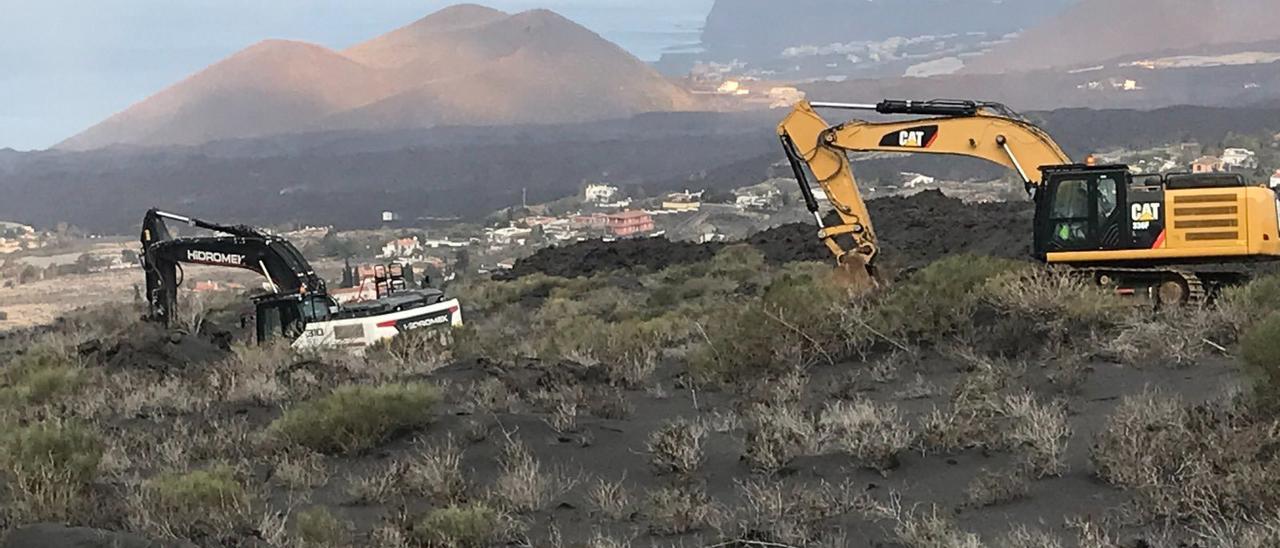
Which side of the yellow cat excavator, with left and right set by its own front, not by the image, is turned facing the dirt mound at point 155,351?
front

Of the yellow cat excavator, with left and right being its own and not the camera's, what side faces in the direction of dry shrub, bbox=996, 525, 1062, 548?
left

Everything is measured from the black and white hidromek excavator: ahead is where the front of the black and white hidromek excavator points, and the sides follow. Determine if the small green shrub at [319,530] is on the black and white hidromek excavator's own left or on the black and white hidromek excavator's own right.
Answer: on the black and white hidromek excavator's own left

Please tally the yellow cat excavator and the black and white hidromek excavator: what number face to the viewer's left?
2

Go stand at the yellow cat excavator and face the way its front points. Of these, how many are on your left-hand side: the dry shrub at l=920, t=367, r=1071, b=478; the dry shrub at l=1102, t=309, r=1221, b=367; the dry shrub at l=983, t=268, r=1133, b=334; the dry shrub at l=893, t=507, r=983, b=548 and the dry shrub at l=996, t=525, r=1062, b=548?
5

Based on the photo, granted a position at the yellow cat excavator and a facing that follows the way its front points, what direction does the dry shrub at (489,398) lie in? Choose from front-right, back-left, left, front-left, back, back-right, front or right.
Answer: front-left

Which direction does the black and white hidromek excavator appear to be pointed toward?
to the viewer's left

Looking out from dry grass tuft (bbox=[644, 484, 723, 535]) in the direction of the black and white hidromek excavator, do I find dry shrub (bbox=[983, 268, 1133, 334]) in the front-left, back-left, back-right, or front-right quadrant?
front-right

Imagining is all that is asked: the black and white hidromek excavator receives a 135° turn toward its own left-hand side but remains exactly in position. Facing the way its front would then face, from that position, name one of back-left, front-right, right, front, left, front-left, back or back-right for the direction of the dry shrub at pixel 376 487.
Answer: front-right

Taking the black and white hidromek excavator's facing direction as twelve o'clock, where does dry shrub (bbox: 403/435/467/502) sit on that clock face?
The dry shrub is roughly at 9 o'clock from the black and white hidromek excavator.

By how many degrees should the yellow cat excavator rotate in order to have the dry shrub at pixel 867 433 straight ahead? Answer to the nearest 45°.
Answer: approximately 90° to its left

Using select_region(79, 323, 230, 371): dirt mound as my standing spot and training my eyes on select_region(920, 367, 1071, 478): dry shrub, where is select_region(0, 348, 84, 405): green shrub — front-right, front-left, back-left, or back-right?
front-right

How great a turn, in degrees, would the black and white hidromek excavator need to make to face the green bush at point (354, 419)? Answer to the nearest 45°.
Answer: approximately 90° to its left

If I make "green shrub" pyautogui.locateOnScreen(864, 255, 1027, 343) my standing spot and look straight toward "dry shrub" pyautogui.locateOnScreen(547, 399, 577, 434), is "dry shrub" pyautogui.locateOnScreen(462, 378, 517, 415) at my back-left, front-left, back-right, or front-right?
front-right

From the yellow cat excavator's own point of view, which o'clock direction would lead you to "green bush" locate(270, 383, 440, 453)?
The green bush is roughly at 10 o'clock from the yellow cat excavator.

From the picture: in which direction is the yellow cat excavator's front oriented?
to the viewer's left
